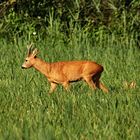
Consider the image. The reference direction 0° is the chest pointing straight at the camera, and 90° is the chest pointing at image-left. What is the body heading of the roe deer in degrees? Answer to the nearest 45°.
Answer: approximately 90°
